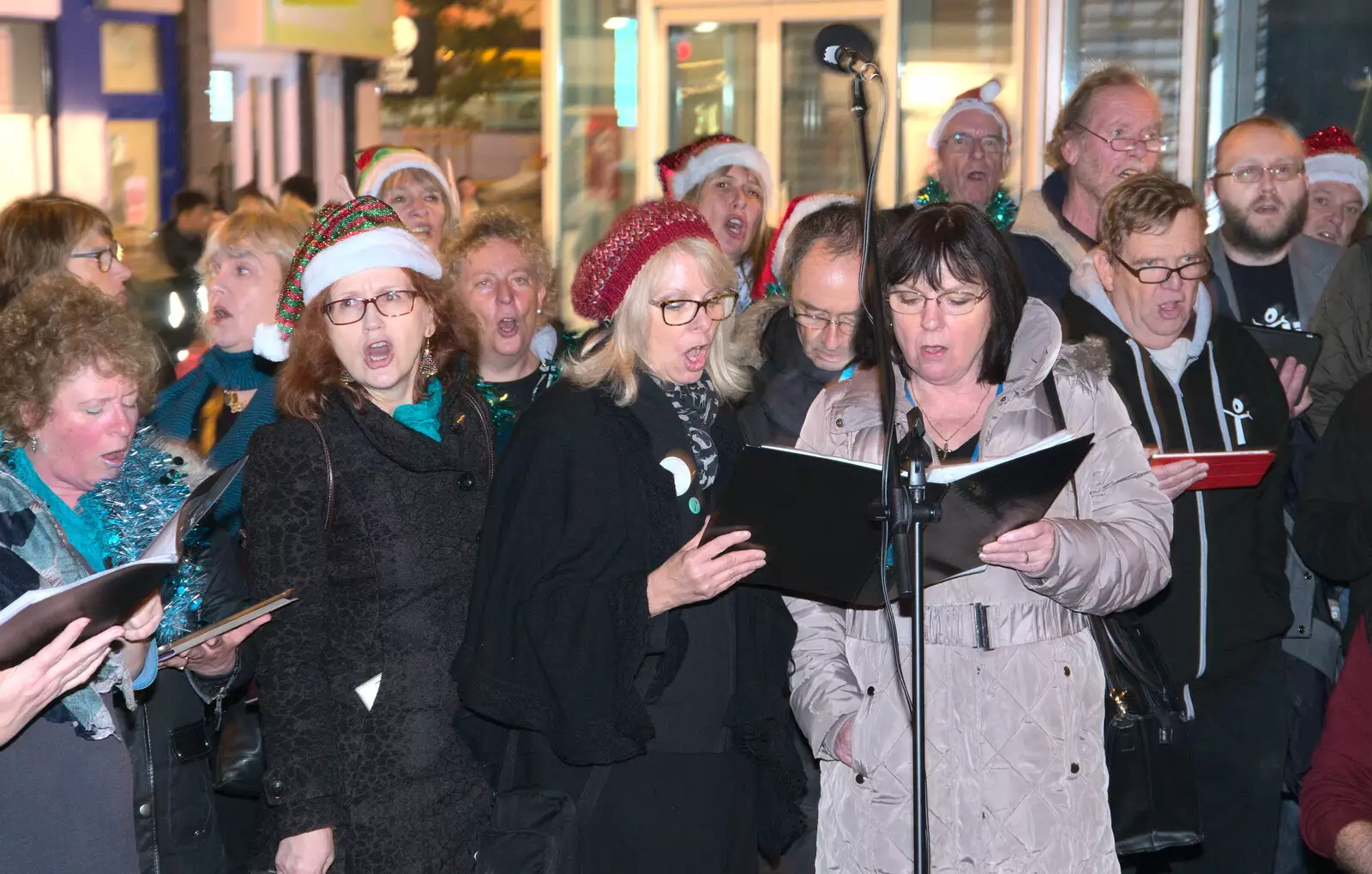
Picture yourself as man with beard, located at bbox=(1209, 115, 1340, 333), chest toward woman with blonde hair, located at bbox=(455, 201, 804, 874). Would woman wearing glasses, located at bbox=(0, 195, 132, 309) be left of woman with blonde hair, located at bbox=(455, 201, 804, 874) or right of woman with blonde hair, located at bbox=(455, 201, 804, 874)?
right

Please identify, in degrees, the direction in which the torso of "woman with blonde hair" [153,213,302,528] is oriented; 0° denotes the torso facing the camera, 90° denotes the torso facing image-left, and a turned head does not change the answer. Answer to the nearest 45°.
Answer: approximately 45°

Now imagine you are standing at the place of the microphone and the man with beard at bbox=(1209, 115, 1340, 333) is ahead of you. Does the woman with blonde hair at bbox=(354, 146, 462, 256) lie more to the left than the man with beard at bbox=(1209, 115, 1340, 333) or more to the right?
left

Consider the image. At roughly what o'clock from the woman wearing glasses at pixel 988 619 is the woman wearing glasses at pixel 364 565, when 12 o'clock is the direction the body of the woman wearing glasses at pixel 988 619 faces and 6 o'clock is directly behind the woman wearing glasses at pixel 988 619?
the woman wearing glasses at pixel 364 565 is roughly at 3 o'clock from the woman wearing glasses at pixel 988 619.

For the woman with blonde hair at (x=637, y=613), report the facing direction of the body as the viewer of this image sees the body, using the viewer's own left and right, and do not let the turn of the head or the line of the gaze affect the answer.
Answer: facing the viewer and to the right of the viewer

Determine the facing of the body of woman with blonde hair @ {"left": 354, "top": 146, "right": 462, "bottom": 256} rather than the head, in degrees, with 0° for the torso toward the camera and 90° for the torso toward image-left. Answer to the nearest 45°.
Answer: approximately 0°

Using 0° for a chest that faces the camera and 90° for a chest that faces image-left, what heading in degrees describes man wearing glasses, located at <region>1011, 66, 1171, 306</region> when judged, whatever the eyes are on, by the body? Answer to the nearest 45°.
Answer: approximately 315°

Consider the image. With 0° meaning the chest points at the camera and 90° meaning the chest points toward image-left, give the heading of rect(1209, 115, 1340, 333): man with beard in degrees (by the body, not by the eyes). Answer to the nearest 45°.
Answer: approximately 0°
